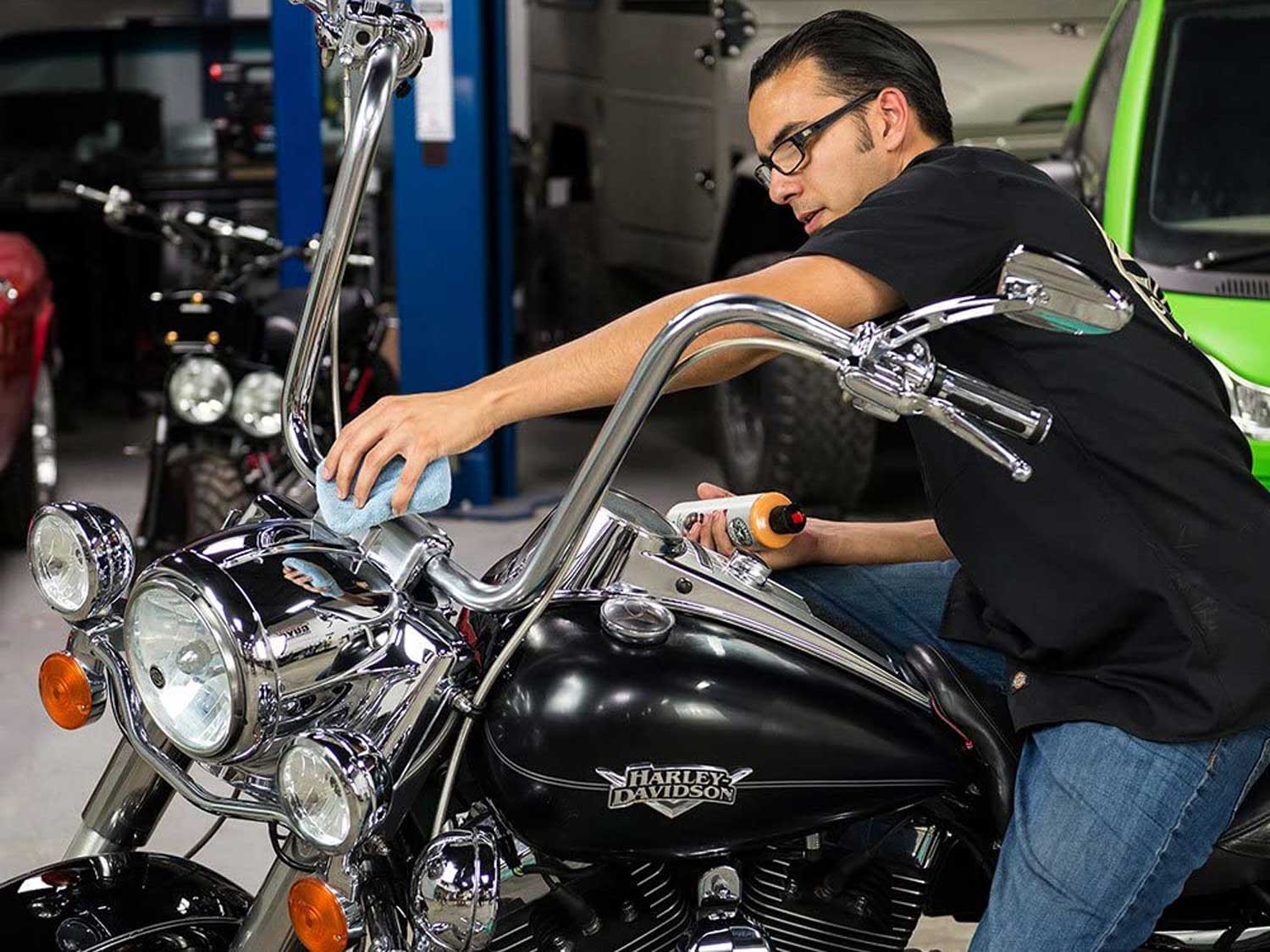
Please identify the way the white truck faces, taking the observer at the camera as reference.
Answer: facing the viewer and to the right of the viewer

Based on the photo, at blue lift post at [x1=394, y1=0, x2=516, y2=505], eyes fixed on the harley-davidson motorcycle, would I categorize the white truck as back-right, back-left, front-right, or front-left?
back-left

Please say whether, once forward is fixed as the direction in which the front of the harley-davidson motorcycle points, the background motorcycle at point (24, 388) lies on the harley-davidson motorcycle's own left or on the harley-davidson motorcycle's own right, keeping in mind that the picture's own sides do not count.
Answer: on the harley-davidson motorcycle's own right

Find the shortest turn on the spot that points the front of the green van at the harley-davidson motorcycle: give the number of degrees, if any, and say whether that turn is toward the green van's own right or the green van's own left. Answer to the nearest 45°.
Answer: approximately 45° to the green van's own right

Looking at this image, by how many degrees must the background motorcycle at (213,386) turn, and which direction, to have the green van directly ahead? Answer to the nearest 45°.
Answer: approximately 135° to its left

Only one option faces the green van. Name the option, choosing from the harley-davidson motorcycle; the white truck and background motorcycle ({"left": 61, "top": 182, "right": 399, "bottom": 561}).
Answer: the white truck

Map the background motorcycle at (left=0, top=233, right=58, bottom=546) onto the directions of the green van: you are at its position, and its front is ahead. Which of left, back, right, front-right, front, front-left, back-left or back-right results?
back-right

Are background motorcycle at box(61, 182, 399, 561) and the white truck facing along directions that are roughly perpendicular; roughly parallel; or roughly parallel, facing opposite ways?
roughly perpendicular

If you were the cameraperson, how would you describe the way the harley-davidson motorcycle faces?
facing the viewer and to the left of the viewer

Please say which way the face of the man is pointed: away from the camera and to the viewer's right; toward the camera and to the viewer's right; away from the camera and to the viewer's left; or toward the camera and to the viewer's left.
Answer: toward the camera and to the viewer's left
